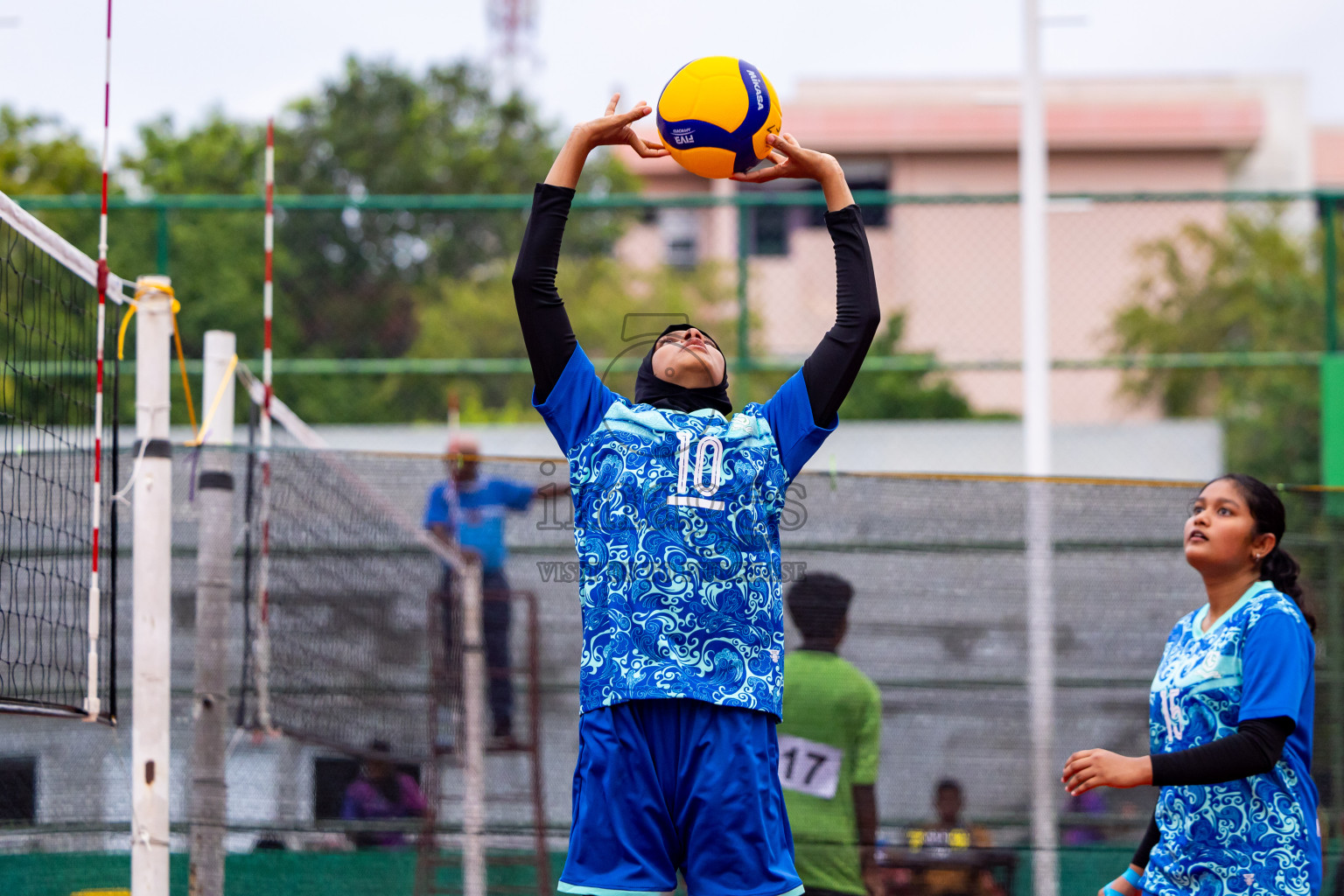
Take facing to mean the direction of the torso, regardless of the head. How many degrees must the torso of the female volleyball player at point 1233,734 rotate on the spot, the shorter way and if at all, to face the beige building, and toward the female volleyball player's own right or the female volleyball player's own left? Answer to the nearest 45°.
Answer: approximately 135° to the female volleyball player's own right

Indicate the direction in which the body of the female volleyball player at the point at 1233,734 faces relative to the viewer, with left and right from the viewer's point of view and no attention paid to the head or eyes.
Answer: facing the viewer and to the left of the viewer

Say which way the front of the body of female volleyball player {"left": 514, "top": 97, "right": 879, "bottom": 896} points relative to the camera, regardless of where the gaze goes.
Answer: toward the camera

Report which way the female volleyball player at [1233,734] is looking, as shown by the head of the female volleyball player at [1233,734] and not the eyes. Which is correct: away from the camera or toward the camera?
toward the camera

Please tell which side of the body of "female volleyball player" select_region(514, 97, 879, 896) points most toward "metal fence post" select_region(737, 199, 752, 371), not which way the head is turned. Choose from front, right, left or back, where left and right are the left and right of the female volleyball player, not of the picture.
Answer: back
